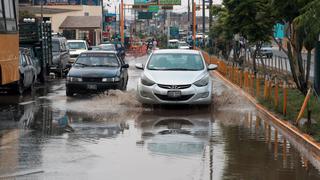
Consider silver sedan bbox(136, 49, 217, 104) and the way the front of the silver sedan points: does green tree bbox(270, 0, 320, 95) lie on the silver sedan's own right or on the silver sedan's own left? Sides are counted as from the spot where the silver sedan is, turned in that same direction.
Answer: on the silver sedan's own left

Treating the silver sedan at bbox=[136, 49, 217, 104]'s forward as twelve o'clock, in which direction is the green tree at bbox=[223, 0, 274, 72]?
The green tree is roughly at 7 o'clock from the silver sedan.

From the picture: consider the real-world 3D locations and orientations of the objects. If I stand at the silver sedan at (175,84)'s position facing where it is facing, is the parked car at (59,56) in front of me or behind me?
behind

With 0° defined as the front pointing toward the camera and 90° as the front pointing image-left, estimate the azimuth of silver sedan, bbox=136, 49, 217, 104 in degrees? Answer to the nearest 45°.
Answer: approximately 0°

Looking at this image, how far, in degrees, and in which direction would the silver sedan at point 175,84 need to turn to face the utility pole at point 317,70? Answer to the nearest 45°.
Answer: approximately 90° to its left

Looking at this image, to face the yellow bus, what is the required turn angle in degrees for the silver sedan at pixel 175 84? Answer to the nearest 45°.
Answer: approximately 90° to its right

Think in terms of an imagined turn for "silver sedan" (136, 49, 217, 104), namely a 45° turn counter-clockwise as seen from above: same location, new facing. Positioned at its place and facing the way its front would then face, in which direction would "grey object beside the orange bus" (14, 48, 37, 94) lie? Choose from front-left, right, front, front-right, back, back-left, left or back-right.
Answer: back

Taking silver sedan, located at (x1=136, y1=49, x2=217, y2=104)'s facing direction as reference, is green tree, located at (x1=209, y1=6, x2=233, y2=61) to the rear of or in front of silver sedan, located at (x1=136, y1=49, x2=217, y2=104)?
to the rear
